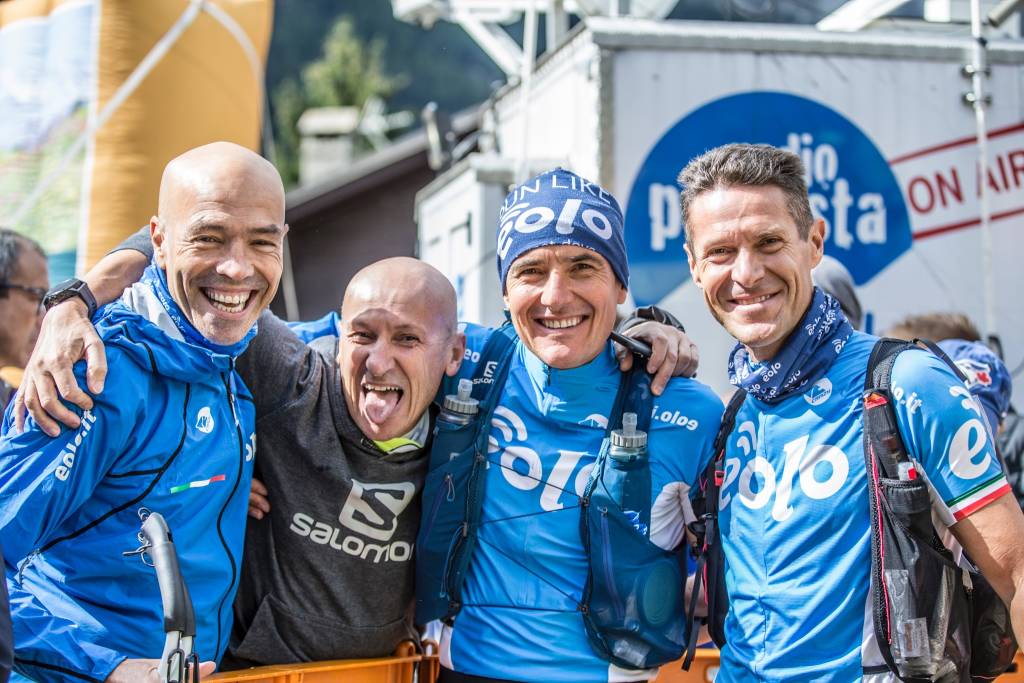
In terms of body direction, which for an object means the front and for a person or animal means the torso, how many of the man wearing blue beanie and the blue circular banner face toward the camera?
2

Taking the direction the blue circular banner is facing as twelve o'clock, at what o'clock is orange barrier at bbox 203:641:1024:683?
The orange barrier is roughly at 1 o'clock from the blue circular banner.

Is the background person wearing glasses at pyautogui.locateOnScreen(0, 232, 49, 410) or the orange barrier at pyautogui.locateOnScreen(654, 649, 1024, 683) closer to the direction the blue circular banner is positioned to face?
the orange barrier

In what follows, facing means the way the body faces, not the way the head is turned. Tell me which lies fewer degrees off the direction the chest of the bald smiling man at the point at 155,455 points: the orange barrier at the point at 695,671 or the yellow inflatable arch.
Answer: the orange barrier

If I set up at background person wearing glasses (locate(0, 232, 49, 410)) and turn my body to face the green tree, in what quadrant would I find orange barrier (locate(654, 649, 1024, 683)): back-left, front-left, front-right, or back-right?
back-right

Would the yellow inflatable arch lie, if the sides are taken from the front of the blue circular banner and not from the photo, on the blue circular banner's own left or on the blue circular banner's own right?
on the blue circular banner's own right

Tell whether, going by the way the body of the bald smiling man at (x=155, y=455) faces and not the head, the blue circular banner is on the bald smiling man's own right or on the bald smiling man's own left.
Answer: on the bald smiling man's own left

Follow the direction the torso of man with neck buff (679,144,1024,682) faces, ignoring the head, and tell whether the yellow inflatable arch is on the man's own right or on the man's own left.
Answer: on the man's own right

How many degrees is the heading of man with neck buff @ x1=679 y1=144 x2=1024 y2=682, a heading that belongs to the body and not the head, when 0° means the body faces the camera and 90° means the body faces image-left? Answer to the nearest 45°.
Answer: approximately 45°

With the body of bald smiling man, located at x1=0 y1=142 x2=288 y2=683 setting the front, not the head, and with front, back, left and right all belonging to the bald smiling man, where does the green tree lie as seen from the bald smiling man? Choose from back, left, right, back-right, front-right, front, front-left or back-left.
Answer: back-left

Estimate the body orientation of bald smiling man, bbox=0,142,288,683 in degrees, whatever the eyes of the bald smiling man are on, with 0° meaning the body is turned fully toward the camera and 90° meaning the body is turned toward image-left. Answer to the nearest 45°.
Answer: approximately 315°
